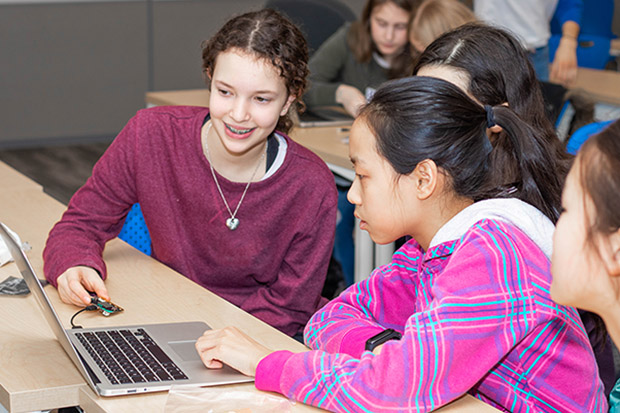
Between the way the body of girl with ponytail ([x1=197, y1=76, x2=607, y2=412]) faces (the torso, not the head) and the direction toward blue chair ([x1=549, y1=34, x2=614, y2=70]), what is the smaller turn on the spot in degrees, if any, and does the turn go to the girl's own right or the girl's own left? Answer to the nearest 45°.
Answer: approximately 90° to the girl's own right

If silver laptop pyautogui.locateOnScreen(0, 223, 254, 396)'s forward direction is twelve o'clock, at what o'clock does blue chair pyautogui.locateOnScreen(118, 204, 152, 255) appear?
The blue chair is roughly at 9 o'clock from the silver laptop.

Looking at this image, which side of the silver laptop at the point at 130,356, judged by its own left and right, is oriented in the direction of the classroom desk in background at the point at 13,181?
left

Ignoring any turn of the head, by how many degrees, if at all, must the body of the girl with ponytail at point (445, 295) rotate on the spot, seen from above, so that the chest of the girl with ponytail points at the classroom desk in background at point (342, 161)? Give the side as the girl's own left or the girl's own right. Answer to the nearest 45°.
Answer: approximately 90° to the girl's own right

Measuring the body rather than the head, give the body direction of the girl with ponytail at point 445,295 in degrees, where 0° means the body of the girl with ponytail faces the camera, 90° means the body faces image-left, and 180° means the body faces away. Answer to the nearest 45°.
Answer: approximately 90°

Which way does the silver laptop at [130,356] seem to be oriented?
to the viewer's right

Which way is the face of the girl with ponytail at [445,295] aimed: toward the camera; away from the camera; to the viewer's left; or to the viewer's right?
to the viewer's left

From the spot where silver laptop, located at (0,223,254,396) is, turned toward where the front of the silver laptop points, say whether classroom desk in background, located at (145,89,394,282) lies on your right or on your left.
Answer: on your left

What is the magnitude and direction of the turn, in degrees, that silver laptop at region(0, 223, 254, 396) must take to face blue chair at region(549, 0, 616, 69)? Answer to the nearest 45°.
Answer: approximately 45° to its left

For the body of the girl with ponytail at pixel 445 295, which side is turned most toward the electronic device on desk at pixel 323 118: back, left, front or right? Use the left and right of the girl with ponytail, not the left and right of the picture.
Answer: right

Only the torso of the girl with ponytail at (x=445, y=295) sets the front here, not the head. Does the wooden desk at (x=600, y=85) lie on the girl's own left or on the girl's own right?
on the girl's own right

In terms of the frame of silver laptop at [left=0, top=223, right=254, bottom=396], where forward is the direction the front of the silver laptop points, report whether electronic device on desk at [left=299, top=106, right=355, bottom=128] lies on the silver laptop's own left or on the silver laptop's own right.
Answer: on the silver laptop's own left
